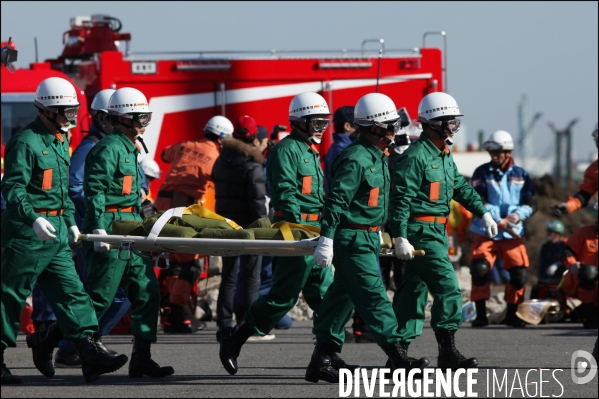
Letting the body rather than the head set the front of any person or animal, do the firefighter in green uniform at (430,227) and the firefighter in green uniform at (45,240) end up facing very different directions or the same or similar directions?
same or similar directions

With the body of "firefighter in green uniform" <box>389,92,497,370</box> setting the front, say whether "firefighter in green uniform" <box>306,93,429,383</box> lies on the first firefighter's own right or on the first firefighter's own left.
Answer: on the first firefighter's own right
